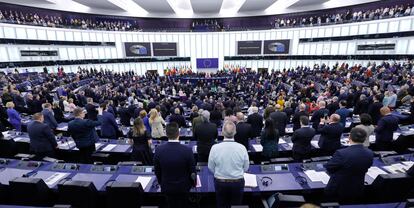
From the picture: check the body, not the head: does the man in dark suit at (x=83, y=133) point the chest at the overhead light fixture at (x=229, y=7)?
yes

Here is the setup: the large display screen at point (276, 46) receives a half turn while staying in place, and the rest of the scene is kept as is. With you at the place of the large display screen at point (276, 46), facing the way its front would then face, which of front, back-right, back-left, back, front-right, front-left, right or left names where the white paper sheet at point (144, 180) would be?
back

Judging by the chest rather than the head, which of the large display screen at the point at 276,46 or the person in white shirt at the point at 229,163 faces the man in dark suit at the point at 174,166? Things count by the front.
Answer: the large display screen

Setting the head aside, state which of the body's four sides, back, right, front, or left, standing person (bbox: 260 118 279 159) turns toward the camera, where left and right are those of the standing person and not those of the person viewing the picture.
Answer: back

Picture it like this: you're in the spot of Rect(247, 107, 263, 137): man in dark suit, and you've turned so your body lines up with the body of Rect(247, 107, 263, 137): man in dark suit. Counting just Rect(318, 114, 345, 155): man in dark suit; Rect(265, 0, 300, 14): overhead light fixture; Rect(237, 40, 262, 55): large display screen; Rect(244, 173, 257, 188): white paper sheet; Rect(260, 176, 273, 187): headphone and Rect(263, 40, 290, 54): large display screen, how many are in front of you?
3

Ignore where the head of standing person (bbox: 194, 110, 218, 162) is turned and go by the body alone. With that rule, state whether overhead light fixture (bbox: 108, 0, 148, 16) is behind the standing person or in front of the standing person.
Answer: in front

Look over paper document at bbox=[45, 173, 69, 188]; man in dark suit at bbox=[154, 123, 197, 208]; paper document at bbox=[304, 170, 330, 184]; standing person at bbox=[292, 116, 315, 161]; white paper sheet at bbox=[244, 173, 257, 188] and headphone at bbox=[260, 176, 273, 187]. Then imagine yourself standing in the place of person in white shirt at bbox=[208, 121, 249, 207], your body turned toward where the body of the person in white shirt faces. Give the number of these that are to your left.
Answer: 2

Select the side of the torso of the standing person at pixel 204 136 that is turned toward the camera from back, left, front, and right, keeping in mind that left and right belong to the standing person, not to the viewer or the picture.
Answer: back

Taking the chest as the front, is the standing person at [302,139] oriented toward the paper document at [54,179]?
no

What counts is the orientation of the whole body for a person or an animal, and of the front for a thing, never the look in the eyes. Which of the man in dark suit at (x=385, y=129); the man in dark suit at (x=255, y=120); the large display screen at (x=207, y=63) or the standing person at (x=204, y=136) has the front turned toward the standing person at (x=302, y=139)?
the large display screen

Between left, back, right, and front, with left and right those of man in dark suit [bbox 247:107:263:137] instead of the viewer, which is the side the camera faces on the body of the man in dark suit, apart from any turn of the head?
back

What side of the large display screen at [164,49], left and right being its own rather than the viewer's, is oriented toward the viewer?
front

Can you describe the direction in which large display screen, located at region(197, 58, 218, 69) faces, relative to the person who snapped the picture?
facing the viewer

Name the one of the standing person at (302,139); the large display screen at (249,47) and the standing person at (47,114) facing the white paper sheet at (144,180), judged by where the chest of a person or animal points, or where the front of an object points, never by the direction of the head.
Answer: the large display screen

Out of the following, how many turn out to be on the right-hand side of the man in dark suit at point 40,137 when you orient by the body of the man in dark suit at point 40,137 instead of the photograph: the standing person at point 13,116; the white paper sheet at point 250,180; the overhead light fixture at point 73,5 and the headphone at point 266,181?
2

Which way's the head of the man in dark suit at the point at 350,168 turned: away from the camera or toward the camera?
away from the camera

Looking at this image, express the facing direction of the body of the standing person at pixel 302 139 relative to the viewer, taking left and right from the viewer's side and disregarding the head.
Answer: facing away from the viewer

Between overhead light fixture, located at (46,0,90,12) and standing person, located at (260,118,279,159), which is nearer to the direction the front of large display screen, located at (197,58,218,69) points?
the standing person

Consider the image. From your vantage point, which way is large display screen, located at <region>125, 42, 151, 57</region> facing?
toward the camera

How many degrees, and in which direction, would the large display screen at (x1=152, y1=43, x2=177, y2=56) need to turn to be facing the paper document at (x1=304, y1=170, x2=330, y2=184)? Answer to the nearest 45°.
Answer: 0° — it already faces it

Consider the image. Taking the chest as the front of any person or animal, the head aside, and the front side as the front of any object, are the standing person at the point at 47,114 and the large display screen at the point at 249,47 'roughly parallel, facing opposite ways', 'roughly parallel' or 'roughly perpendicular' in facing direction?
roughly parallel, facing opposite ways

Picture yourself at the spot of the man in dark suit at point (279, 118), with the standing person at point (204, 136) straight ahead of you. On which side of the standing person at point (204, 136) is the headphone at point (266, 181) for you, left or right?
left

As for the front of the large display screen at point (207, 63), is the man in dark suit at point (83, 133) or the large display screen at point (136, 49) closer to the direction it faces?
the man in dark suit

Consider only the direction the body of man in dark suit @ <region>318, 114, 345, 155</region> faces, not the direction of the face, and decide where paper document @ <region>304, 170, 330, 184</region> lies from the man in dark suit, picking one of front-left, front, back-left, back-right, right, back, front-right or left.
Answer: back-left

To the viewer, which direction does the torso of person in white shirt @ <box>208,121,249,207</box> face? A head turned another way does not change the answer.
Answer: away from the camera
